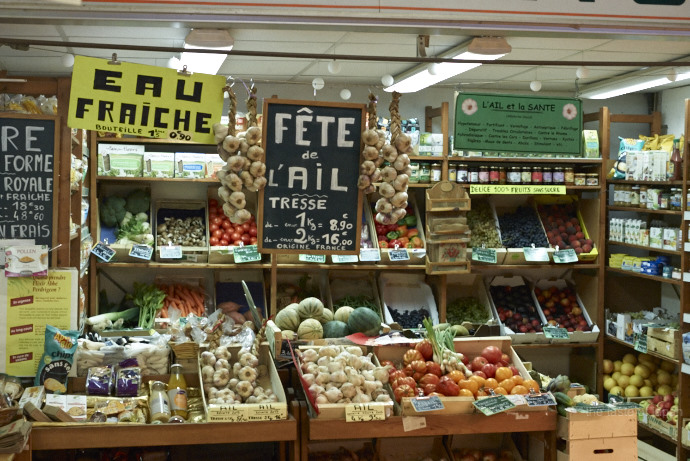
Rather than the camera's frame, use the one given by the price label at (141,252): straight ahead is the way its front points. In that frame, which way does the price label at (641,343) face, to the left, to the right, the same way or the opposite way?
to the right

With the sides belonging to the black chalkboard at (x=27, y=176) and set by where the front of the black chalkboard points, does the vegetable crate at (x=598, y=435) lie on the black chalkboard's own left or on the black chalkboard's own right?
on the black chalkboard's own left

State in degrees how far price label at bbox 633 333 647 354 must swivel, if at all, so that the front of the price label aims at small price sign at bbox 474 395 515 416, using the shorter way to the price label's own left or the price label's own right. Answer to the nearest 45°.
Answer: approximately 45° to the price label's own left

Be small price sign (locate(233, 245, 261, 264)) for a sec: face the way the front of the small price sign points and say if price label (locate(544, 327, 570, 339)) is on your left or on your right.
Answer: on your left

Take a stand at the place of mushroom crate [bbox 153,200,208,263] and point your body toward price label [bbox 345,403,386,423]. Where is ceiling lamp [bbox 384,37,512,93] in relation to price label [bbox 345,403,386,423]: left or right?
left

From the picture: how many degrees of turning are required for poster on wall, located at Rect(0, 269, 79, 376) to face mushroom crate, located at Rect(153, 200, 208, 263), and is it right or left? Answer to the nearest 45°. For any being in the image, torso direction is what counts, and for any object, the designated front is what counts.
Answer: approximately 135° to its left

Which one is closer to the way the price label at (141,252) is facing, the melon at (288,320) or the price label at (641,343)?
the melon

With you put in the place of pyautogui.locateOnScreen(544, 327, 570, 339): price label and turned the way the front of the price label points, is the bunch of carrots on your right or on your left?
on your right
